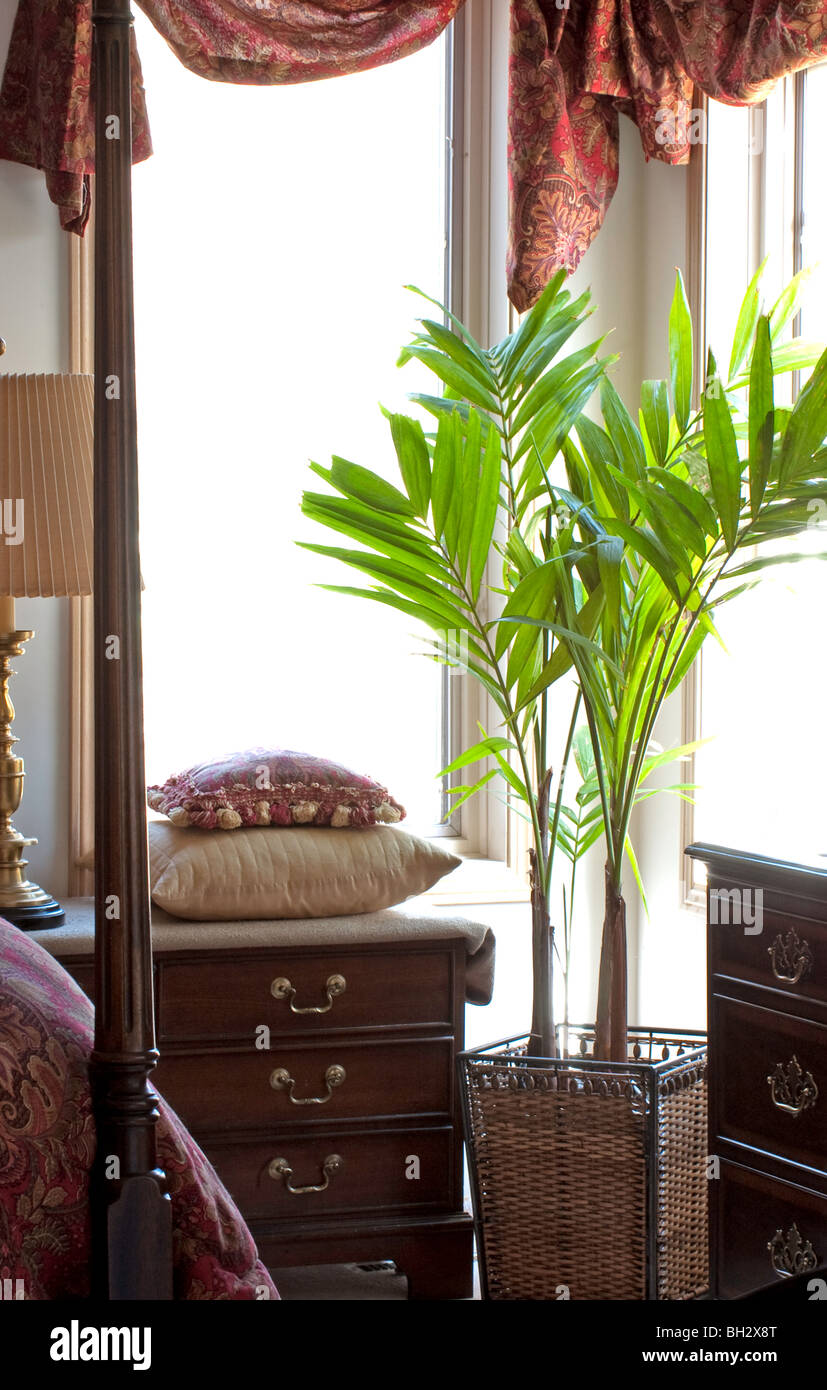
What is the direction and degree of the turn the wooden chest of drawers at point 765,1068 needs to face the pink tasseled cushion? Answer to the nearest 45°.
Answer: approximately 90° to its right

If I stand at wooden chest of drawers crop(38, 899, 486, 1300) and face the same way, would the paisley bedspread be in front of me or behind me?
in front

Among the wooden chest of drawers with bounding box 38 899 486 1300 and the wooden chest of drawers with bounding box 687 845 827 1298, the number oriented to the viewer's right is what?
0

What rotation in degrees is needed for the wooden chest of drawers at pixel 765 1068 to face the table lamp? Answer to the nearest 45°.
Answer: approximately 45° to its right

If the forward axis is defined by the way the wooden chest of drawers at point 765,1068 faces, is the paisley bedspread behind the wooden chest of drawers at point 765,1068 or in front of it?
in front

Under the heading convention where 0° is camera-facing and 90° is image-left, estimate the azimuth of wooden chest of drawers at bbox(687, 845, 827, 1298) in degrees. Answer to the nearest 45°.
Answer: approximately 45°
